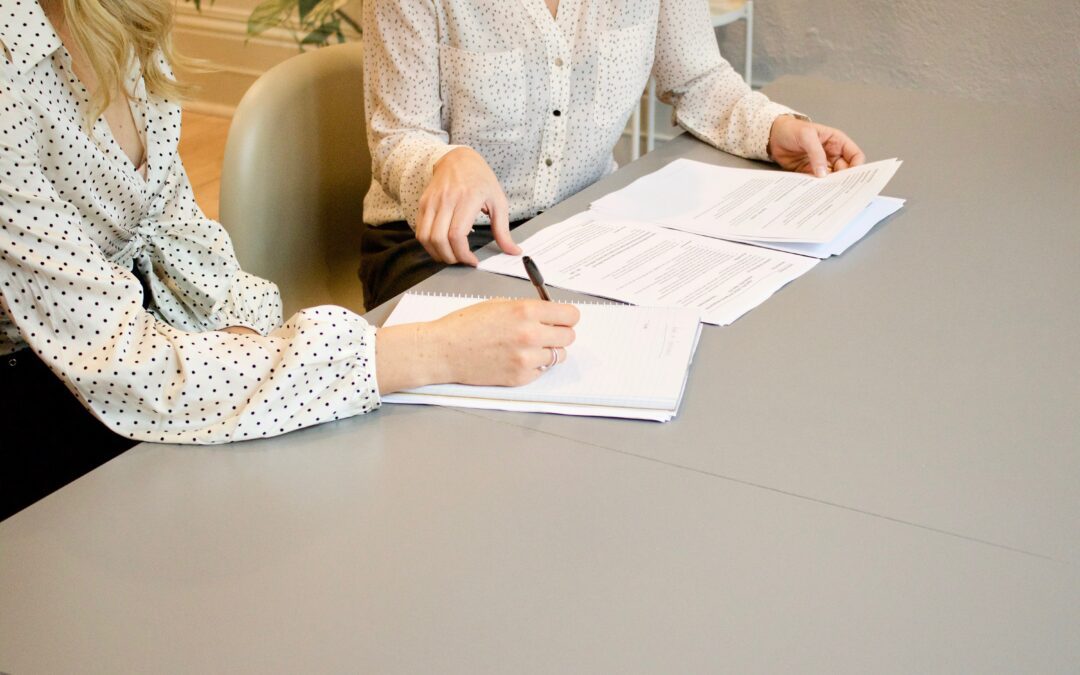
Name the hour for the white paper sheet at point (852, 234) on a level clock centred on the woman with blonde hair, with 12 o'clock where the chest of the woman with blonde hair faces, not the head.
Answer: The white paper sheet is roughly at 10 o'clock from the woman with blonde hair.

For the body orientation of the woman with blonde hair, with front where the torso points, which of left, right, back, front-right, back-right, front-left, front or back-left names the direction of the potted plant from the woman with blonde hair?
back-left

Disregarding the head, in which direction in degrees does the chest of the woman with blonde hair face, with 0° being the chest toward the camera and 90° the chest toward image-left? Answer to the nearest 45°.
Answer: approximately 315°

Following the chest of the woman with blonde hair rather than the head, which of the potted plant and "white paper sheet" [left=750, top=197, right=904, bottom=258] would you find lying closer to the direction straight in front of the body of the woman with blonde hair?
the white paper sheet

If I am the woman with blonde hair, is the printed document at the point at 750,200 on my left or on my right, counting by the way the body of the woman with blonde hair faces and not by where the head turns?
on my left

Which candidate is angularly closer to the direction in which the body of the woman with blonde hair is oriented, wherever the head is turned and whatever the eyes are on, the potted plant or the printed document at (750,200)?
the printed document
